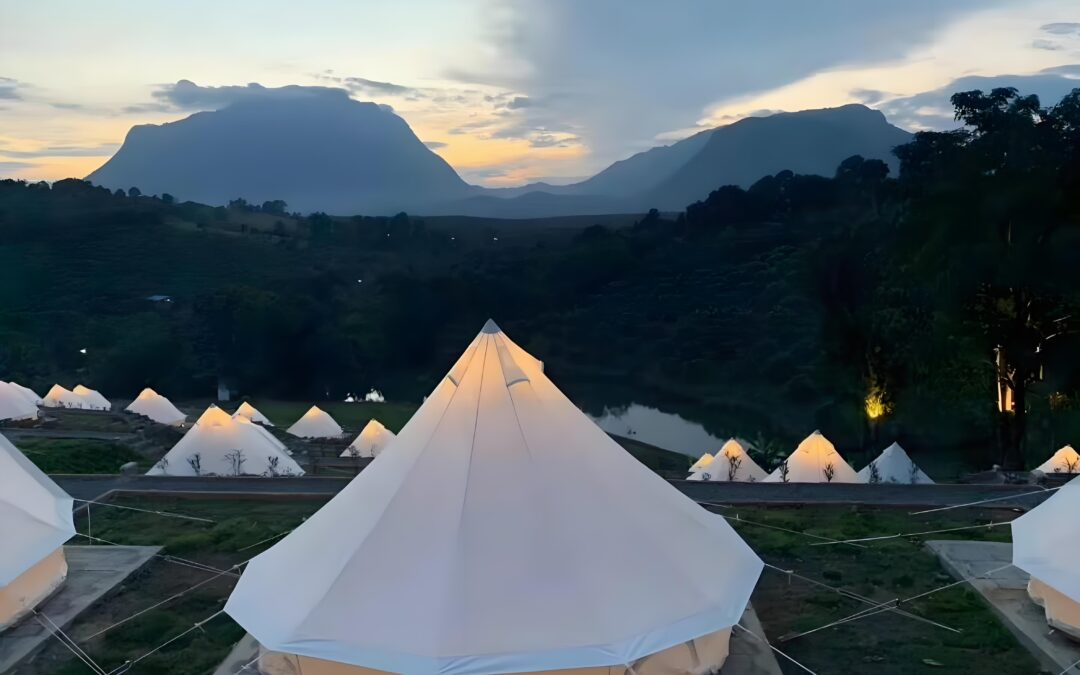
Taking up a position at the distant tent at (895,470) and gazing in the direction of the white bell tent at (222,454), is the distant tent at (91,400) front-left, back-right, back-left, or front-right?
front-right

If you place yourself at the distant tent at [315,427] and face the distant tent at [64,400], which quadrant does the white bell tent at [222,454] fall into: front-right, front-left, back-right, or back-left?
back-left

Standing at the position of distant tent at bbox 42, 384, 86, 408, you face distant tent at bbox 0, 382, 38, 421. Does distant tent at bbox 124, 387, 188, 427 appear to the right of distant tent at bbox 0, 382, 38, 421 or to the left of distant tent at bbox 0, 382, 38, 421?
left

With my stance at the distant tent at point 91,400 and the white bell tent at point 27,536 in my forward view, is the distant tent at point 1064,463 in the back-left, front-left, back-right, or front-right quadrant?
front-left
